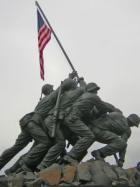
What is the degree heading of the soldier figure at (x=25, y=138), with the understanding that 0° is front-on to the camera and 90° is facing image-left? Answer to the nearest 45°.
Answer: approximately 270°
